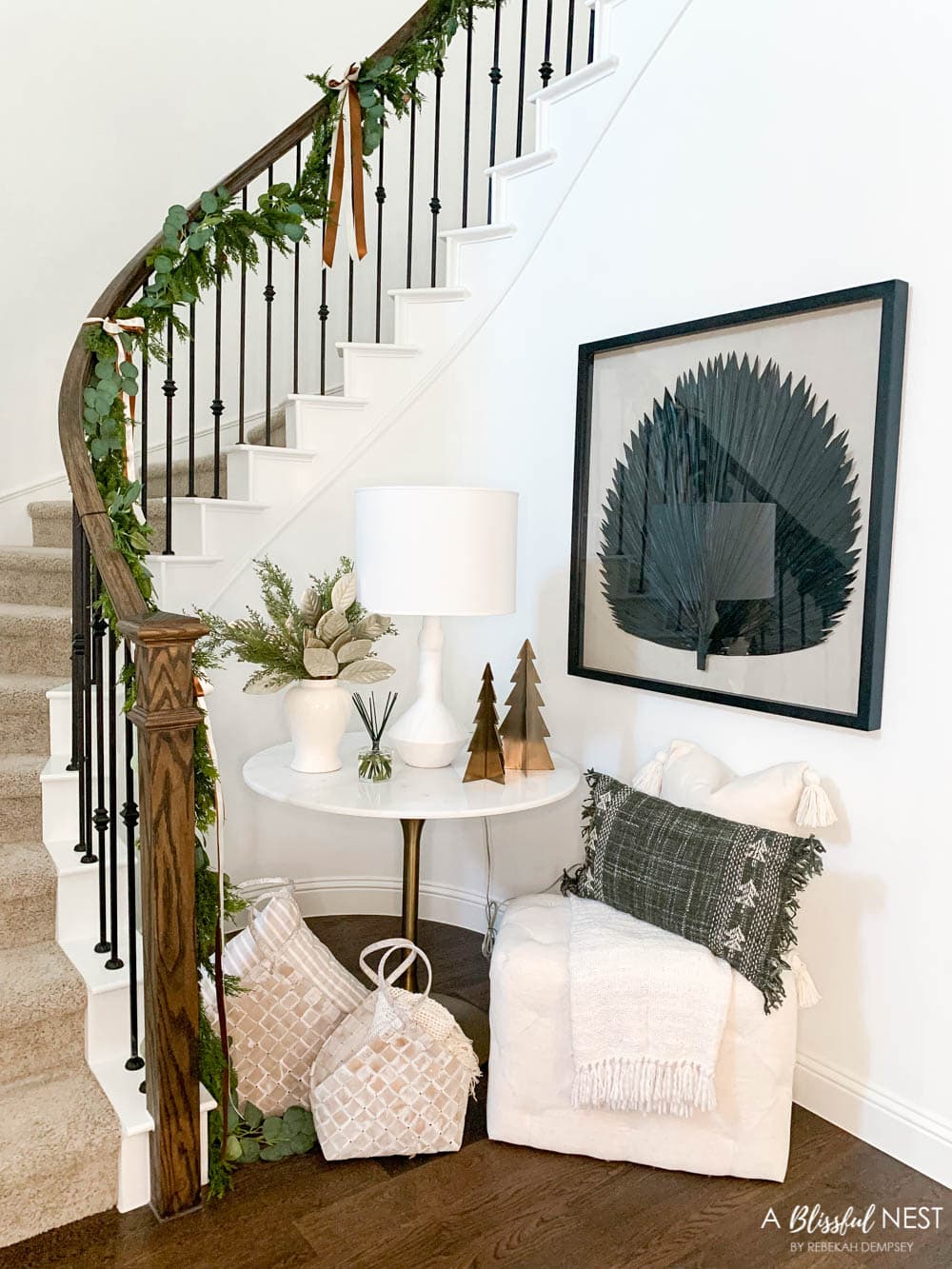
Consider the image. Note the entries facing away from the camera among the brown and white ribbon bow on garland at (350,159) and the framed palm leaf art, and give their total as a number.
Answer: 0

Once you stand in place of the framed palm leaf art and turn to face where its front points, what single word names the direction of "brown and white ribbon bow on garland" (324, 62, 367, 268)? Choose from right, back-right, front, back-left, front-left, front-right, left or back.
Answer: front-right

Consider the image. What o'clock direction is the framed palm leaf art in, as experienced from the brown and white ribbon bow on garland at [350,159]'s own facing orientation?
The framed palm leaf art is roughly at 10 o'clock from the brown and white ribbon bow on garland.

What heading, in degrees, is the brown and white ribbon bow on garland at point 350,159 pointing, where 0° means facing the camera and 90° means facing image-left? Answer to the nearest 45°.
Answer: approximately 0°

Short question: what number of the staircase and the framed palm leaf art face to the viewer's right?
0

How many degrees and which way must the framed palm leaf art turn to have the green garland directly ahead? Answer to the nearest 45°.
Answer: approximately 45° to its right
